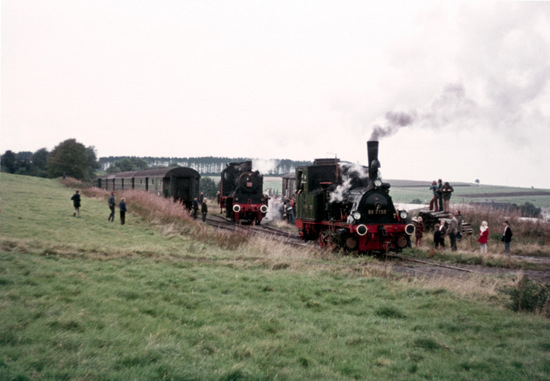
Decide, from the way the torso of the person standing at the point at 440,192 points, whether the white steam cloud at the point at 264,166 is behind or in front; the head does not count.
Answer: in front

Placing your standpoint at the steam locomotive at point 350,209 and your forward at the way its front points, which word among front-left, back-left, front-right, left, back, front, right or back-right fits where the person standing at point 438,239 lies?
left

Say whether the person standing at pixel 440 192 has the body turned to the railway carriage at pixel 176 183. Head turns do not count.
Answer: yes

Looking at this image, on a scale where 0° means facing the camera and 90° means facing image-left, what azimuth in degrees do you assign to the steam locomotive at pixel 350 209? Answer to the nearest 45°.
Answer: approximately 315°

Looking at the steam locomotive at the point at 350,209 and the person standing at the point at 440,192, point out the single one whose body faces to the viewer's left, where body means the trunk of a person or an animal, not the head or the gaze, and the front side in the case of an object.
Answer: the person standing

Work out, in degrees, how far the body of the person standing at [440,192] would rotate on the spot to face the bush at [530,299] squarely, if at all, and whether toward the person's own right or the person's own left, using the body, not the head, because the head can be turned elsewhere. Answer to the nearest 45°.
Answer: approximately 90° to the person's own left

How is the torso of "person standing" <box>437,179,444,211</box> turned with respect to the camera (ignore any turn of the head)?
to the viewer's left

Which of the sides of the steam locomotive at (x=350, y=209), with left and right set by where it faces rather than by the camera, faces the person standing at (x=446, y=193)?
left

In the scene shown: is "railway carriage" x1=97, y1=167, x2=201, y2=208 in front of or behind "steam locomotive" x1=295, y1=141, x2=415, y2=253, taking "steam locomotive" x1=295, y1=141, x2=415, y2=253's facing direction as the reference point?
behind

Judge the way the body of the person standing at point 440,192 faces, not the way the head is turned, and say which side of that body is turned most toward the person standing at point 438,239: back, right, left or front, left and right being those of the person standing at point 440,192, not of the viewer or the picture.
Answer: left

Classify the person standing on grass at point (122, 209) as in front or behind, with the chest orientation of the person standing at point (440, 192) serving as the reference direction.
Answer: in front
